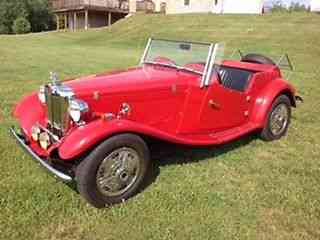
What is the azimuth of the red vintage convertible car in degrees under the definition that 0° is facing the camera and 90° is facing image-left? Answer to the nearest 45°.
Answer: approximately 45°

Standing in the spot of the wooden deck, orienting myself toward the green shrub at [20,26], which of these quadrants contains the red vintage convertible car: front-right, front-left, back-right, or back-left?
back-left

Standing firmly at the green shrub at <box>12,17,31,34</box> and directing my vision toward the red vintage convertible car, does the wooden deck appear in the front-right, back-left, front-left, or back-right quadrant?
front-left

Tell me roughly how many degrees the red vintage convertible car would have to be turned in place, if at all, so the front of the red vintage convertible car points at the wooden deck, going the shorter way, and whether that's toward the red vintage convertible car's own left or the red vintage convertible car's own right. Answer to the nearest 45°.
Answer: approximately 135° to the red vintage convertible car's own right

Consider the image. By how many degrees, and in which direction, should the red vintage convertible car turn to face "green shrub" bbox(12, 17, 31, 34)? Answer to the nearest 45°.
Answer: approximately 135° to its right
